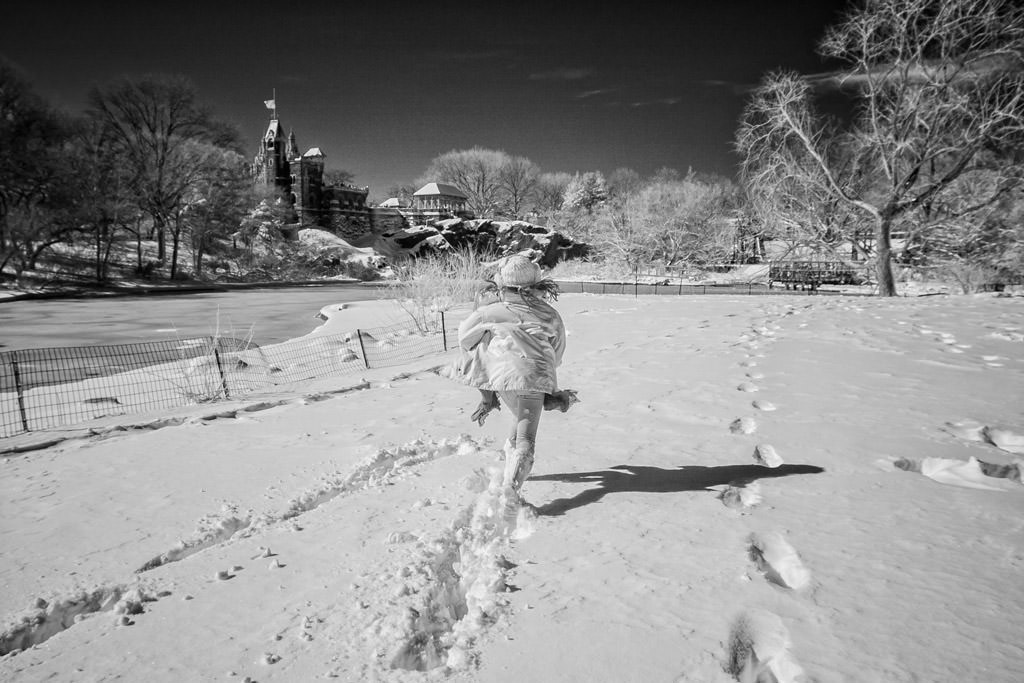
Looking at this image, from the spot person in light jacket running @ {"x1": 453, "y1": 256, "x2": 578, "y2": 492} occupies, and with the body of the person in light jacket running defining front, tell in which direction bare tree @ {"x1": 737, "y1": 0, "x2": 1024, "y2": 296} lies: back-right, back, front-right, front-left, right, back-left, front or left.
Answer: front-right

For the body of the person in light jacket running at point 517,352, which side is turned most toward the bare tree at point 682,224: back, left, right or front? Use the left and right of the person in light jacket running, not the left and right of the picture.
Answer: front

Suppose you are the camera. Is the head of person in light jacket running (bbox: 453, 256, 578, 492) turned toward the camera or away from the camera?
away from the camera

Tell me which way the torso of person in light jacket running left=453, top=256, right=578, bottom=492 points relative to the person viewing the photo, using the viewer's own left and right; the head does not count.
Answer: facing away from the viewer
